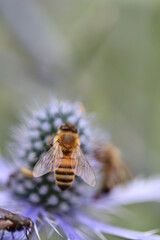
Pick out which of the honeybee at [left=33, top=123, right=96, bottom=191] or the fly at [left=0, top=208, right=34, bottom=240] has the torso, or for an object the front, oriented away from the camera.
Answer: the honeybee

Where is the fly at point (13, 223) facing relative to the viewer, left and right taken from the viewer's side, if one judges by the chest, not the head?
facing to the right of the viewer

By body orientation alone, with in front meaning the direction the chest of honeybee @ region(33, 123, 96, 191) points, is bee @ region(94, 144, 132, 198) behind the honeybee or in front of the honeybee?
in front

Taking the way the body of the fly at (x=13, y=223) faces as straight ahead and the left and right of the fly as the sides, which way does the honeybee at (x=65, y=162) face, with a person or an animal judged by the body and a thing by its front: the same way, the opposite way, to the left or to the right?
to the left

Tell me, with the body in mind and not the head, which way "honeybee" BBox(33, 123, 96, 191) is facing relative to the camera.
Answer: away from the camera
